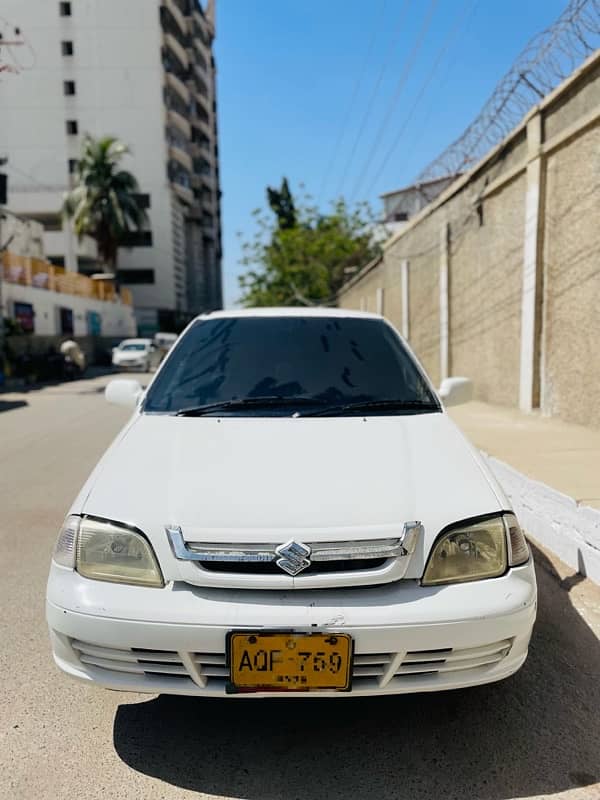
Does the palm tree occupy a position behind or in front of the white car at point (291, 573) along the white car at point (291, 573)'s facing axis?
behind

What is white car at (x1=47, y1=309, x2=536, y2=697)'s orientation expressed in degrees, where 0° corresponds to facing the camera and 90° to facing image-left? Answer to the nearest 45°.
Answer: approximately 0°

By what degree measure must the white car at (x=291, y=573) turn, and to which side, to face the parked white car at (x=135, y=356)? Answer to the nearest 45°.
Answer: approximately 180°

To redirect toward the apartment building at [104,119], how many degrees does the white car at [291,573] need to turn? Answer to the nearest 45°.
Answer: approximately 180°

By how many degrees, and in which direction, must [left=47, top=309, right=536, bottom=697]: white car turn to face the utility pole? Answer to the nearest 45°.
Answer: approximately 135° to its right
